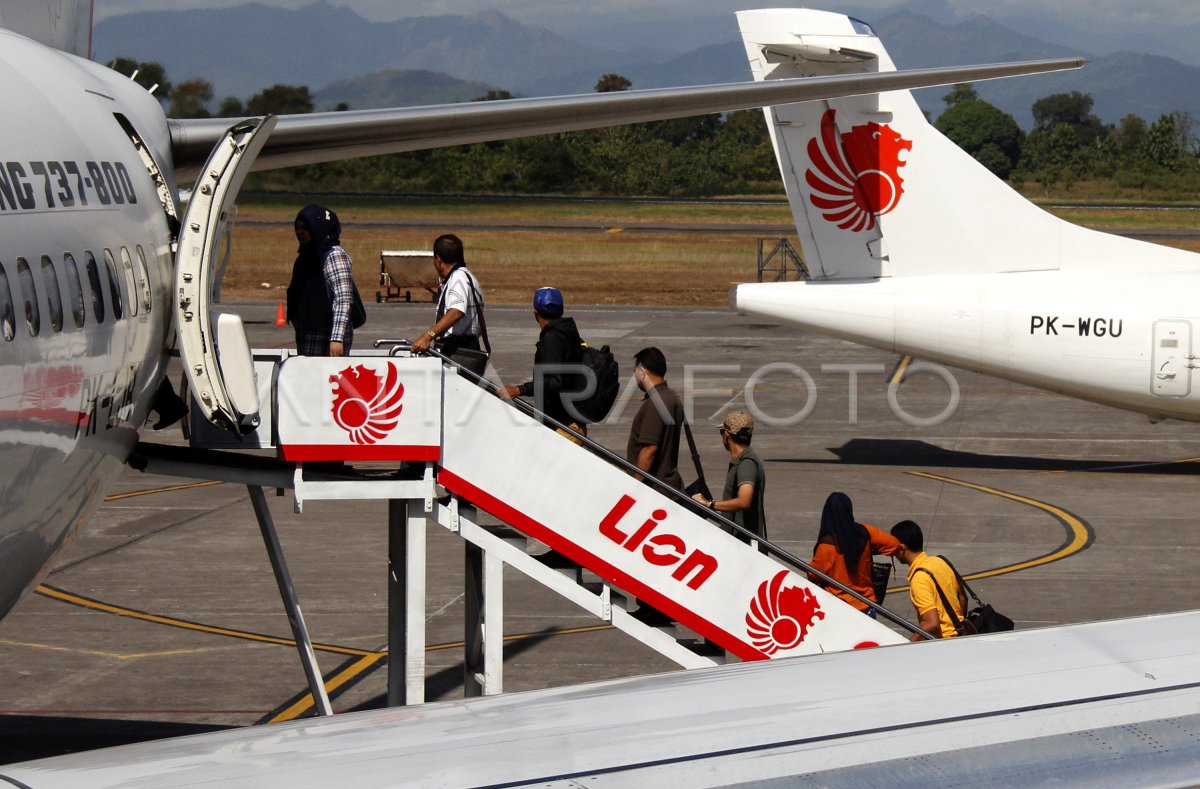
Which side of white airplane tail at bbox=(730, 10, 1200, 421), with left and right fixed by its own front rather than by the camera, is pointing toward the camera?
right

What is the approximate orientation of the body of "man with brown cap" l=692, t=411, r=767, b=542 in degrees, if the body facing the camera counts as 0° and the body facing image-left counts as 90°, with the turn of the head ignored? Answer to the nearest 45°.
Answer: approximately 90°

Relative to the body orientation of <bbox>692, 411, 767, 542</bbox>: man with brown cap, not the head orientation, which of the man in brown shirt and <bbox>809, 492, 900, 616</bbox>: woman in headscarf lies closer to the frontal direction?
the man in brown shirt

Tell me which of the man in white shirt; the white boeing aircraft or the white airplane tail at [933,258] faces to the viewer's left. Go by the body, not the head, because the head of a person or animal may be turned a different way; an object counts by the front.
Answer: the man in white shirt

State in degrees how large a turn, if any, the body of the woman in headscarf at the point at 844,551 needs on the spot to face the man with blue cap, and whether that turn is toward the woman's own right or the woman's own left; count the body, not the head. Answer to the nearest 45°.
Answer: approximately 45° to the woman's own left

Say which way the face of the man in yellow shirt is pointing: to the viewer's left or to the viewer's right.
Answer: to the viewer's left

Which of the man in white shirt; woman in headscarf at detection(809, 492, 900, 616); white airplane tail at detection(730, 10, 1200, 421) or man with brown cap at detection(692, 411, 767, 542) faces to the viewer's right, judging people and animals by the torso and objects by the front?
the white airplane tail

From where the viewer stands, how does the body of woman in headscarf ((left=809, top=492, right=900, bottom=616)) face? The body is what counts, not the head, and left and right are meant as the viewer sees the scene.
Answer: facing away from the viewer and to the left of the viewer

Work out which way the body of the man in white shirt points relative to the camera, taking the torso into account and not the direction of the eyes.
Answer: to the viewer's left
